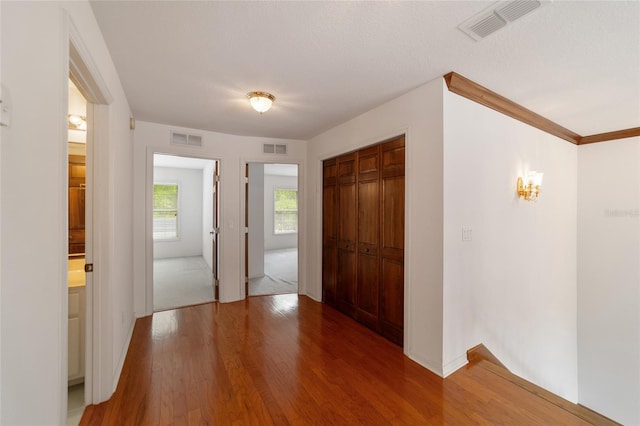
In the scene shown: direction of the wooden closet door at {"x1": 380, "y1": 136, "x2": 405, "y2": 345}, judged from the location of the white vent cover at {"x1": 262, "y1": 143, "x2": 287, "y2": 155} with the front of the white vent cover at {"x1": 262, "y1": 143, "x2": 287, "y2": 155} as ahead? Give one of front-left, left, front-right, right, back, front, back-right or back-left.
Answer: front-left

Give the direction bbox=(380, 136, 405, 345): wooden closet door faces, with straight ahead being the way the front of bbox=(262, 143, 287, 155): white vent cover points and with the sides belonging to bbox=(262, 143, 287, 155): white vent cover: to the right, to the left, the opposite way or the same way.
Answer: to the right

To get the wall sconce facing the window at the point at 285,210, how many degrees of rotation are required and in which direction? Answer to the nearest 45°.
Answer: approximately 135° to its right

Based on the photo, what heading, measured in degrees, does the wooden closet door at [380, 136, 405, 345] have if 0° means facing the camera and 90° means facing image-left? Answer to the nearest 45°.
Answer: approximately 45°

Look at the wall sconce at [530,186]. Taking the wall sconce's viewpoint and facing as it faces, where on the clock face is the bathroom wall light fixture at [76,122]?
The bathroom wall light fixture is roughly at 3 o'clock from the wall sconce.

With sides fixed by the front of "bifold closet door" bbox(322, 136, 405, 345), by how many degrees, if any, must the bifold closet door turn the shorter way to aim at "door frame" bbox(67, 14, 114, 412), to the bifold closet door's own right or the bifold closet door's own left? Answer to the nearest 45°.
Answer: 0° — it already faces it

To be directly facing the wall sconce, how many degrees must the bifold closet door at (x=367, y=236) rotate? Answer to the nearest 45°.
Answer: approximately 135° to its left

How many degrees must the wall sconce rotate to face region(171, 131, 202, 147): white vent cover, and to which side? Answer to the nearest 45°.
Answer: approximately 90° to its right
